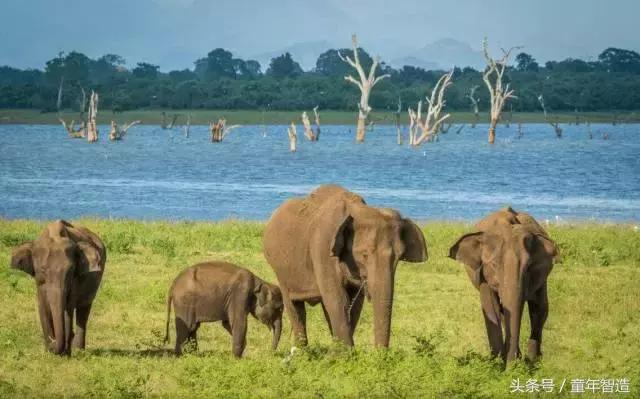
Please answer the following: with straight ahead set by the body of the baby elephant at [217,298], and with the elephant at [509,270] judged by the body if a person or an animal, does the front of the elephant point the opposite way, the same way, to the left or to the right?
to the right

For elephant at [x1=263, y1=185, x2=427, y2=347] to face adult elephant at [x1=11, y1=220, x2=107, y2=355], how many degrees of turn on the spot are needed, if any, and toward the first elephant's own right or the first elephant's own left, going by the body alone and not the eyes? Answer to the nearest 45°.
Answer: approximately 135° to the first elephant's own right

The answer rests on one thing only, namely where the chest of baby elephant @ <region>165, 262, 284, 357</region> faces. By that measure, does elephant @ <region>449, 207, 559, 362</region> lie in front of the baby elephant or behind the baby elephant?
in front

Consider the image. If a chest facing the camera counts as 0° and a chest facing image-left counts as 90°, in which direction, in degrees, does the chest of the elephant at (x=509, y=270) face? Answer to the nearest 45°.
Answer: approximately 0°

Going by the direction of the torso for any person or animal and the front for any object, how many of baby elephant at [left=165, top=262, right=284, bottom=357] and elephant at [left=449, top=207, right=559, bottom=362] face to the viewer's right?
1

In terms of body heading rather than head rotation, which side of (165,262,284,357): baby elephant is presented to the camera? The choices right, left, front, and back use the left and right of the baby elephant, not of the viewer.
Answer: right

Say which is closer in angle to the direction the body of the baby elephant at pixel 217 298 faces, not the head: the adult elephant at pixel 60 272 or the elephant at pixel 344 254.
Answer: the elephant

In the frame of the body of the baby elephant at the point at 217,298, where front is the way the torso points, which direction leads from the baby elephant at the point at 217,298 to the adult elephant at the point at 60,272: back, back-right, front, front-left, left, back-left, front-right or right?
back

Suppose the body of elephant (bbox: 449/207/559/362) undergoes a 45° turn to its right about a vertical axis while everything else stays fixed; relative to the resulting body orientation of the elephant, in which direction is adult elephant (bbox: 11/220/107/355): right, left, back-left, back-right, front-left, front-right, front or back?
front-right

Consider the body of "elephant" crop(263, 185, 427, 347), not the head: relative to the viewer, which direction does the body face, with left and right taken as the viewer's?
facing the viewer and to the right of the viewer

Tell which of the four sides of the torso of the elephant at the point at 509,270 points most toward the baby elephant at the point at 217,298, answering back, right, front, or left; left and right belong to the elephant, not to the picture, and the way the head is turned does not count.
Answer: right
